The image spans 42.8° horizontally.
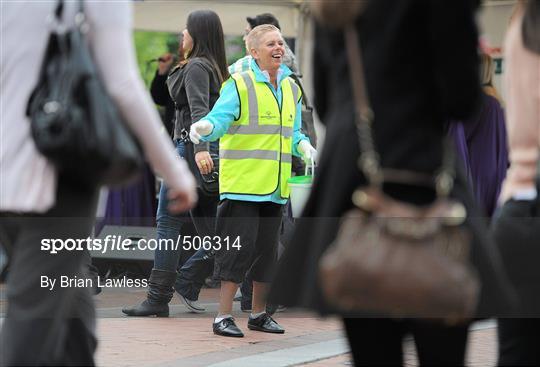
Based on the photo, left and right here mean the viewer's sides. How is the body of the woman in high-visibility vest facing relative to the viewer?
facing the viewer and to the right of the viewer

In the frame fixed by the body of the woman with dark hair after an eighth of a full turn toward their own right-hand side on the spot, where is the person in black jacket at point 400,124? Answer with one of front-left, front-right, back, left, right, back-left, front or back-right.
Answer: back-left

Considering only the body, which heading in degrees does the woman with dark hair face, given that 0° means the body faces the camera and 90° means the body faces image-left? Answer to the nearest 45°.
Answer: approximately 90°

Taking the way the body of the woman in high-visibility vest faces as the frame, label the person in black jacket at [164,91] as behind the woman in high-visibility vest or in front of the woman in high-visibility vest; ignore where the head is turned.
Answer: behind

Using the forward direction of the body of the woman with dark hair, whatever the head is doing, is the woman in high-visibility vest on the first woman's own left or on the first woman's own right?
on the first woman's own left

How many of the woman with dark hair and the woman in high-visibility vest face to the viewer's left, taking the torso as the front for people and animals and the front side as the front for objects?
1

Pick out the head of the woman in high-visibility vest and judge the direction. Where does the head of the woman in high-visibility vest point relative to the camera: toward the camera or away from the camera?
toward the camera

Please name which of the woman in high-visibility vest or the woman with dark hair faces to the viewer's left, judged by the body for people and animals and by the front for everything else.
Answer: the woman with dark hair
